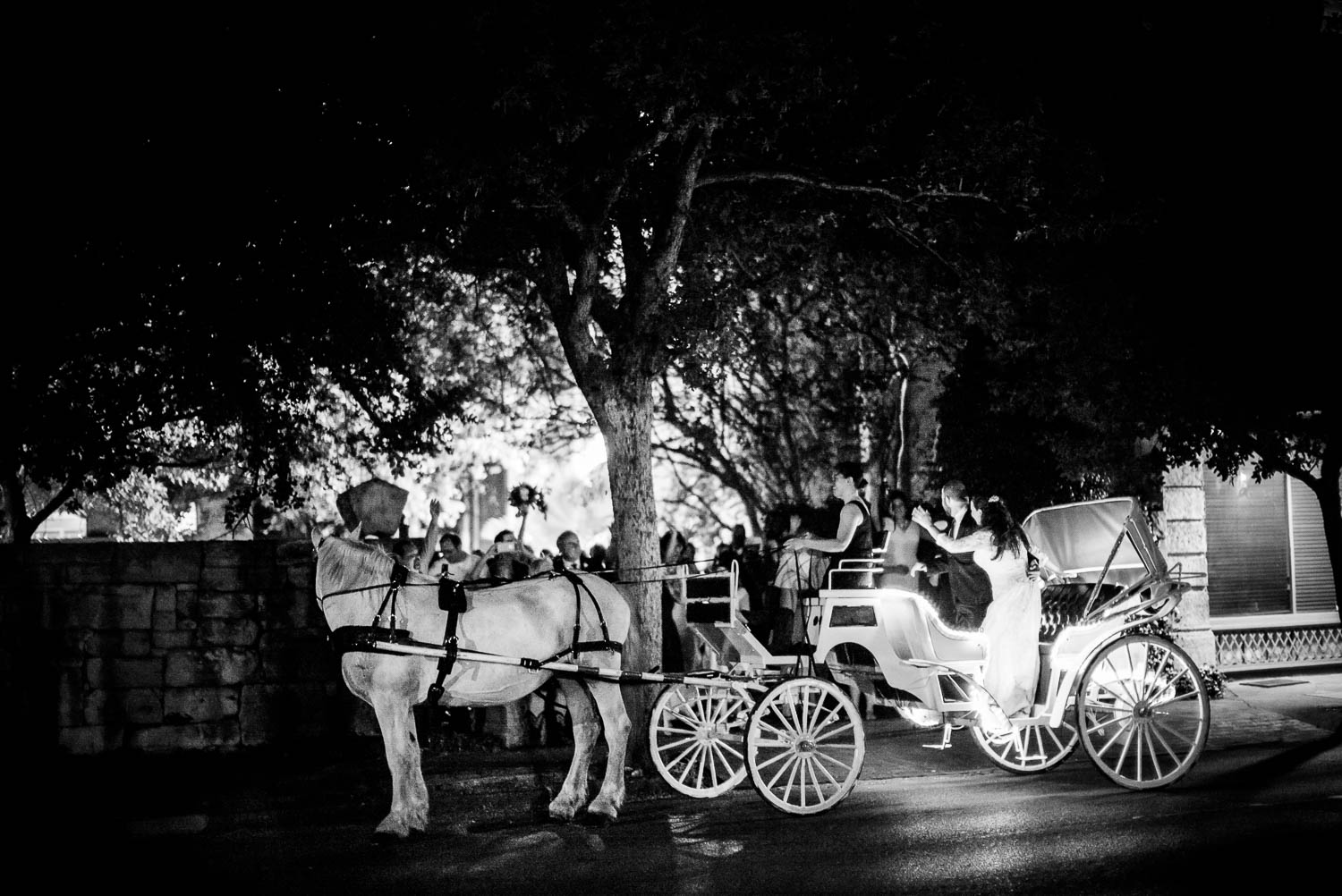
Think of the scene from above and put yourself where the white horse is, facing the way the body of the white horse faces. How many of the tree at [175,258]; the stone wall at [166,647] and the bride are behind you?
1

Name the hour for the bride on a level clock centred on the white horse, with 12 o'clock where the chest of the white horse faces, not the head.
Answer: The bride is roughly at 6 o'clock from the white horse.

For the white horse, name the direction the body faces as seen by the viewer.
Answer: to the viewer's left

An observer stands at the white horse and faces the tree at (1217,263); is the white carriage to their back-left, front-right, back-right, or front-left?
front-right

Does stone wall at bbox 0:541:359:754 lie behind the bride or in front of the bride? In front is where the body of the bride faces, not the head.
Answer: in front

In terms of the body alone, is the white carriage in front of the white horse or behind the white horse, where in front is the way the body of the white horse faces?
behind

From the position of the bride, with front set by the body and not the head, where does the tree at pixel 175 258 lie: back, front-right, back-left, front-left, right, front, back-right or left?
front-left

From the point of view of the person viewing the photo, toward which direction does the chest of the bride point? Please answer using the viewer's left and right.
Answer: facing away from the viewer and to the left of the viewer

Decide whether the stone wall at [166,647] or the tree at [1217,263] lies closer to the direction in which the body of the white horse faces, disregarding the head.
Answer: the stone wall

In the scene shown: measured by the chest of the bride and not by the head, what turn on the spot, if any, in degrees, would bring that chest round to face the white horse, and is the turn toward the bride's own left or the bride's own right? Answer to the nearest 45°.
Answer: approximately 90° to the bride's own left

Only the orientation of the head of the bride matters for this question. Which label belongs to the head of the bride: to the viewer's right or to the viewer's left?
to the viewer's left
